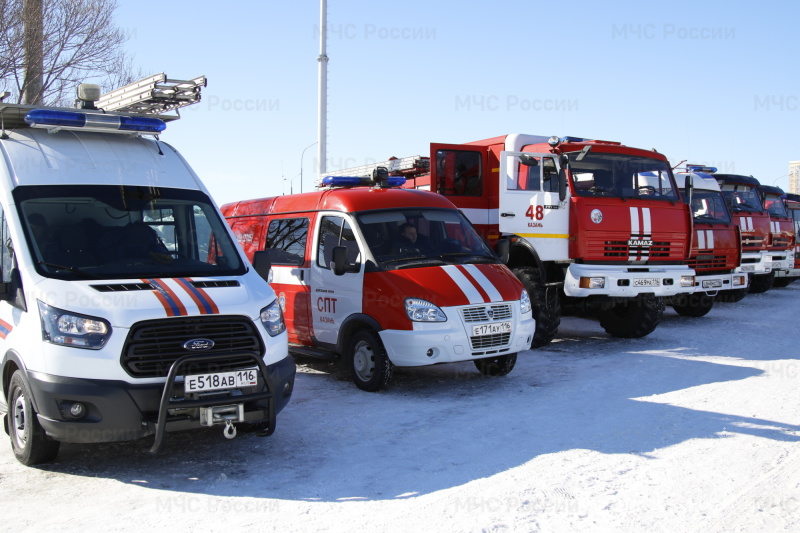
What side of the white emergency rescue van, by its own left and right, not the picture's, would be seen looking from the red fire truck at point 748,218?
left

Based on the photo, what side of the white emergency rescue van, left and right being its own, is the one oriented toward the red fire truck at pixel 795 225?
left

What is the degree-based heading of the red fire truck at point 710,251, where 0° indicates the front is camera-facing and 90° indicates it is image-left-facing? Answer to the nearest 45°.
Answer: approximately 315°

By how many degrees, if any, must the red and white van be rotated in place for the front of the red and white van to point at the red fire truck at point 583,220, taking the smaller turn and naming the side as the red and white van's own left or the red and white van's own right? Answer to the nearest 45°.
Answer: approximately 90° to the red and white van's own left

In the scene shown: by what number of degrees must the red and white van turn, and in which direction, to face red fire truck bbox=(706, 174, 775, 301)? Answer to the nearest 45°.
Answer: approximately 90° to its left

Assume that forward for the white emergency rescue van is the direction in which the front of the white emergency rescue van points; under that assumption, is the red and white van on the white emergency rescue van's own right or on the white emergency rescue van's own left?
on the white emergency rescue van's own left

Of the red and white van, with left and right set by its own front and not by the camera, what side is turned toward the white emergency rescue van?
right

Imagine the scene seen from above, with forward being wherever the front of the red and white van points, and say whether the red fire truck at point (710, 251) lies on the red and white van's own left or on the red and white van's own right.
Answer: on the red and white van's own left

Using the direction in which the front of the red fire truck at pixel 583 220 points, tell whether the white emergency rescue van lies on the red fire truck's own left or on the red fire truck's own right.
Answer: on the red fire truck's own right
